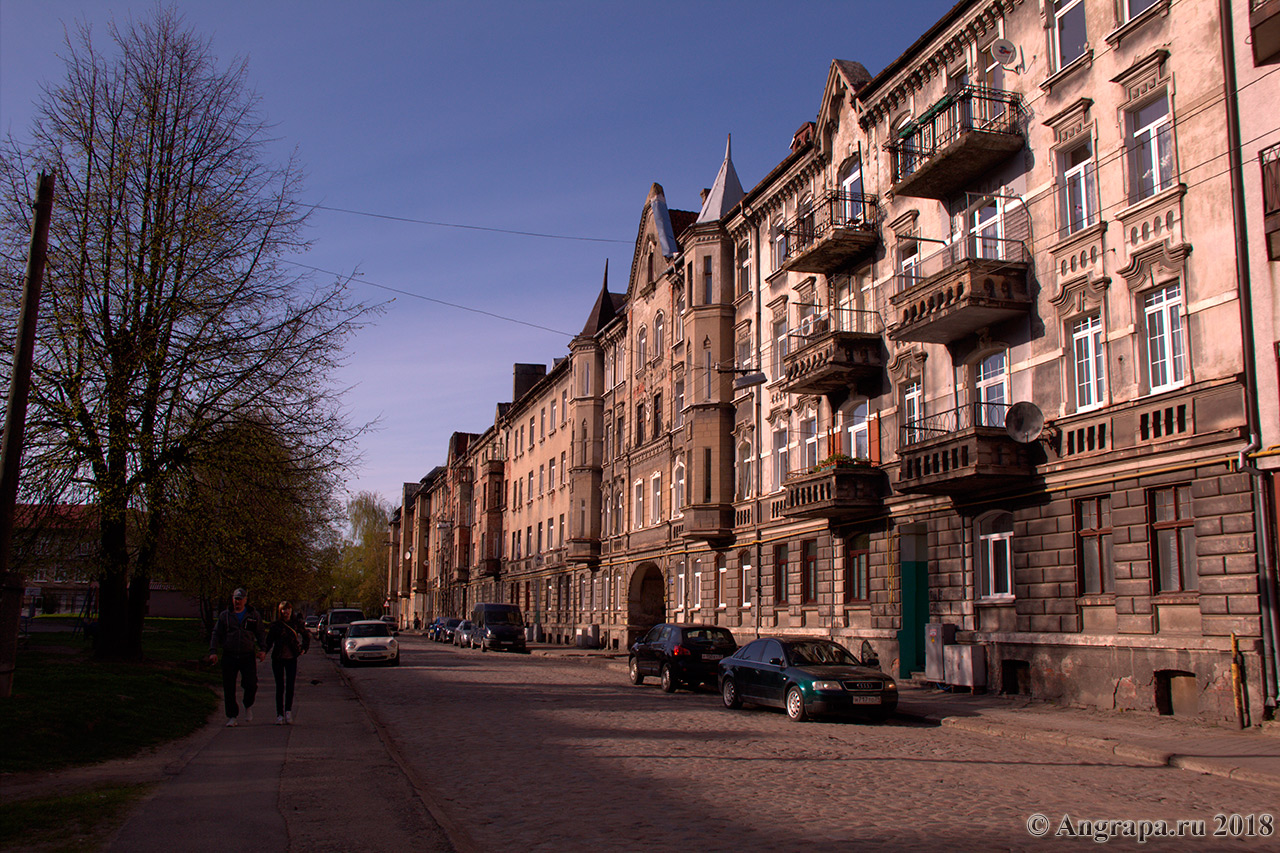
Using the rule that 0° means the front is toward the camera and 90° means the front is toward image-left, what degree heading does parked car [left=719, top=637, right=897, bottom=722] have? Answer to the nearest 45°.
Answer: approximately 315°

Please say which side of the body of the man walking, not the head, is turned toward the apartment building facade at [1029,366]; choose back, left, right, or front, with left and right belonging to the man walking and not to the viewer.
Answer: left

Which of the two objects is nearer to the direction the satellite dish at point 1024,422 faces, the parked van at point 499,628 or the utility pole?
the utility pole

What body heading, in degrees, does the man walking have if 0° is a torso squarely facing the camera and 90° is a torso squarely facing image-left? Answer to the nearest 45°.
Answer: approximately 0°

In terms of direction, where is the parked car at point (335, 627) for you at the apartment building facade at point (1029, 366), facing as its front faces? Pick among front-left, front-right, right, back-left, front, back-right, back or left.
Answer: right

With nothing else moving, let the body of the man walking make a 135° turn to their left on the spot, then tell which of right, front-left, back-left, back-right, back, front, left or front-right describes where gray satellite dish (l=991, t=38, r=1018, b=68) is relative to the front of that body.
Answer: front-right

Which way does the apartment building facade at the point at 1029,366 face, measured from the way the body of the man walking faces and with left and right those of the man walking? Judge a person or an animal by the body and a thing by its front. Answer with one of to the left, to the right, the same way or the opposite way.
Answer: to the right

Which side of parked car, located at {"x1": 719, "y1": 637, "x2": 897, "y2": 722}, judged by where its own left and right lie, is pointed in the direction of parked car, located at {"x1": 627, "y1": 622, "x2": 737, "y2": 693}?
back
